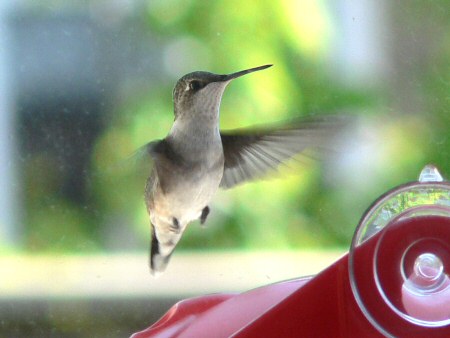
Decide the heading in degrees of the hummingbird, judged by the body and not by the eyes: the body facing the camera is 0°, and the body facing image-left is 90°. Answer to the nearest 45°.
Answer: approximately 315°

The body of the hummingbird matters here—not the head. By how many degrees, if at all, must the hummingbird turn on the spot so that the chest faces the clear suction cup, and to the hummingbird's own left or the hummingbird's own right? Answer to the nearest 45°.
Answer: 0° — it already faces it
